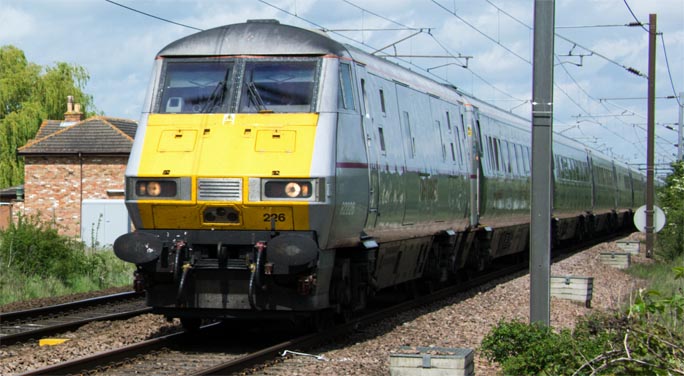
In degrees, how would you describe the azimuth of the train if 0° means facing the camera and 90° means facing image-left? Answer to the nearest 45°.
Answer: approximately 0°

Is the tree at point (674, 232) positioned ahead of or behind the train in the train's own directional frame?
behind
